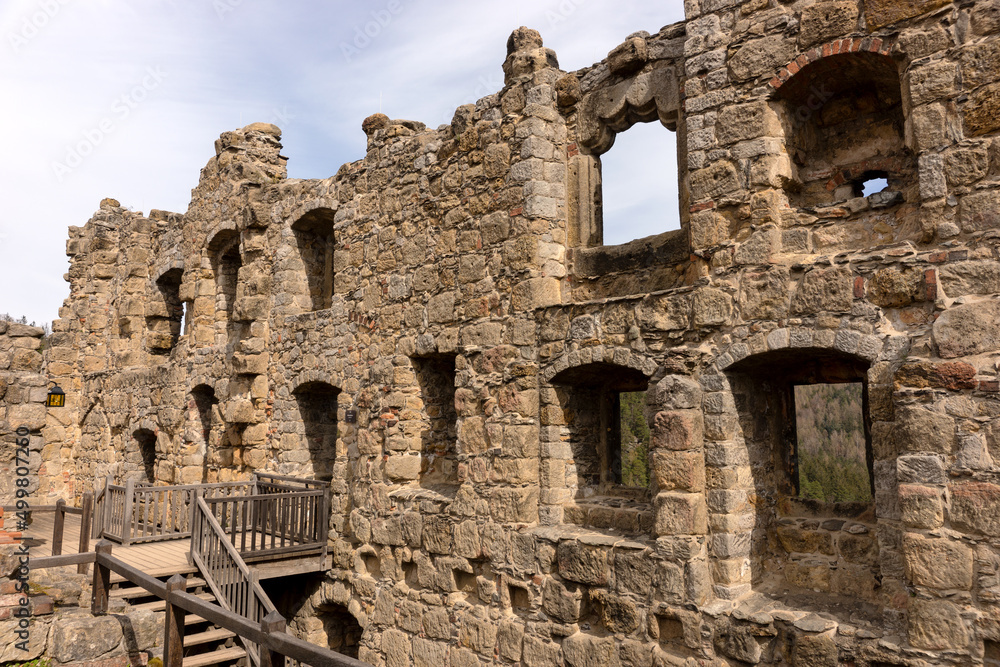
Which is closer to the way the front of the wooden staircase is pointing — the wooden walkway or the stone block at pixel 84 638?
the stone block

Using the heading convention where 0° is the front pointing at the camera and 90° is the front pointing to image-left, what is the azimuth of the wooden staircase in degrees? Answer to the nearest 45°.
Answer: approximately 315°

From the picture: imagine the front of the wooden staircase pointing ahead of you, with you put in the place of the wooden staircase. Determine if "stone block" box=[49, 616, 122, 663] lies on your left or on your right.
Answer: on your right
